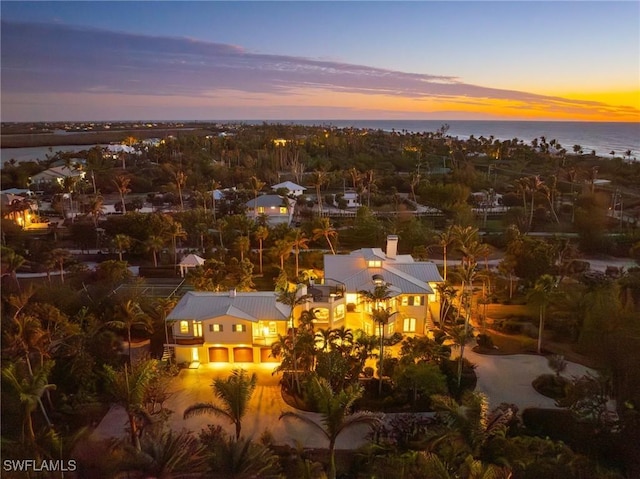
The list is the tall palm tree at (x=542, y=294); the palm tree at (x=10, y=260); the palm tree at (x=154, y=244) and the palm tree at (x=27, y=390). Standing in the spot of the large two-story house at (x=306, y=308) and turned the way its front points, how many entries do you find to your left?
1

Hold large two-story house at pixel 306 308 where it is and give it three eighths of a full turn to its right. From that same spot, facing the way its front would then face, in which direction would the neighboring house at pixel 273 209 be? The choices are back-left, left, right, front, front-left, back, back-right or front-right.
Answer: front-right

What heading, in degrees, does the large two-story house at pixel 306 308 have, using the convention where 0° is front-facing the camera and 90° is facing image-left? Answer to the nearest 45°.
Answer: approximately 0°

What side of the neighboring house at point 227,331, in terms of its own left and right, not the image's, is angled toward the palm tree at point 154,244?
back

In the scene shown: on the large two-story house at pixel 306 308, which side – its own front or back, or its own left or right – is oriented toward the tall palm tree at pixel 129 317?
right

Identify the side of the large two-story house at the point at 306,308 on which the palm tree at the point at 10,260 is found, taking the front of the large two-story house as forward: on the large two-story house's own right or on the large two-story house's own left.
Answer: on the large two-story house's own right

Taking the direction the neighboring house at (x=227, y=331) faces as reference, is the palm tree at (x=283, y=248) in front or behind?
behind

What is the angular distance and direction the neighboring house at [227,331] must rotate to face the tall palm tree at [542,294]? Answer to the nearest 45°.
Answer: approximately 90° to its left

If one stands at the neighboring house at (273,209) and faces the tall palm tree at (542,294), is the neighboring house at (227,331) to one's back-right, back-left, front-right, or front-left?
front-right

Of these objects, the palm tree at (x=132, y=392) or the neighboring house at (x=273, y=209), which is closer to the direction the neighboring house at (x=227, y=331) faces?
the palm tree

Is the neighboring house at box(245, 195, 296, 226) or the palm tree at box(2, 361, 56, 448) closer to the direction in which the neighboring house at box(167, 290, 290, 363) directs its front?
the palm tree

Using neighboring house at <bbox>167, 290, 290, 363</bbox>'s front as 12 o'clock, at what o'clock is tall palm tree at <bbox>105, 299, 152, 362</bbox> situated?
The tall palm tree is roughly at 3 o'clock from the neighboring house.

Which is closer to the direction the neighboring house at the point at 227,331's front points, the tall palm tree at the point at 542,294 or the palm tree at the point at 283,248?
the tall palm tree

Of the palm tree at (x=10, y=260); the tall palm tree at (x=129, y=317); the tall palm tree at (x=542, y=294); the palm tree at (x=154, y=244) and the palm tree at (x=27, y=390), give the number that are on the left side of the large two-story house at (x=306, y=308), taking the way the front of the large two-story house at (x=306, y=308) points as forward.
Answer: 1

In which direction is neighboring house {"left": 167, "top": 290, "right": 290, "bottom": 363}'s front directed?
toward the camera

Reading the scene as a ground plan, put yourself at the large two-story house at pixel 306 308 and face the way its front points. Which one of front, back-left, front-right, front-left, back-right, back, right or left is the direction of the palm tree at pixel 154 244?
back-right
